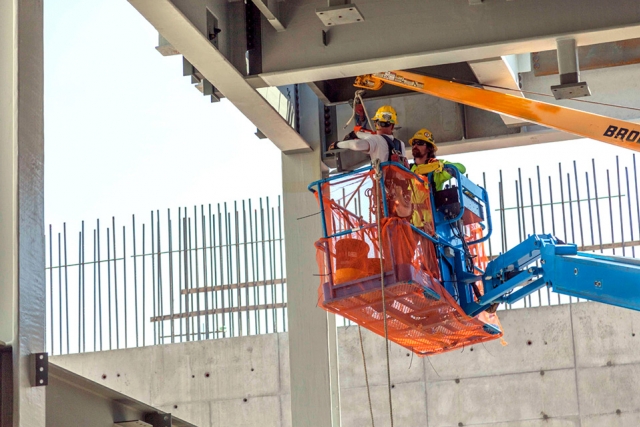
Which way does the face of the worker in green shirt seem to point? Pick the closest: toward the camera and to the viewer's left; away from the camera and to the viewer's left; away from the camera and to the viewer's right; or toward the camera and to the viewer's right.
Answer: toward the camera and to the viewer's left

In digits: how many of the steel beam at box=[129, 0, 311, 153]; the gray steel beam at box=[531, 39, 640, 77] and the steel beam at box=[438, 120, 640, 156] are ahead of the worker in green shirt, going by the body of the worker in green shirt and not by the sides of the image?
1

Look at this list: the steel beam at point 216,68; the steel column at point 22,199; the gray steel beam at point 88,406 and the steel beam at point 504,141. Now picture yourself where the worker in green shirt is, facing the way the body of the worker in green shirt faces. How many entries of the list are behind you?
1

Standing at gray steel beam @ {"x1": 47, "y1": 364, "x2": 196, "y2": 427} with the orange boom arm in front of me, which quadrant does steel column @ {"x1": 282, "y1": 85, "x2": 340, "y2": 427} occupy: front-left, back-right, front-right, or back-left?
front-left

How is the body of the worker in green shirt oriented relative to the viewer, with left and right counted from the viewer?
facing the viewer and to the left of the viewer

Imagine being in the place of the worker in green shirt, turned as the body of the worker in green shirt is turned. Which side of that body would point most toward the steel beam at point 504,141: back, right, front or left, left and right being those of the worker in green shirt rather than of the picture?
back

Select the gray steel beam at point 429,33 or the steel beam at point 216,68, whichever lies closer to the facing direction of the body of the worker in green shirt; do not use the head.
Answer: the steel beam at point 216,68

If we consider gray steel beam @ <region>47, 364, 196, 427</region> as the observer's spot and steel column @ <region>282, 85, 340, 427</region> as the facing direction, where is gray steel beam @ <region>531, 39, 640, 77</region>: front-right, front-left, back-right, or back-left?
front-right

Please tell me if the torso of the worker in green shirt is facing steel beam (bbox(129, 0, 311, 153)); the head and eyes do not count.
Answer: yes

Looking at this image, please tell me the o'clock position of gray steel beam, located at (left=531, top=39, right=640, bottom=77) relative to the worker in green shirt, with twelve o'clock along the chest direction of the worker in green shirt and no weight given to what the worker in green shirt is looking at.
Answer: The gray steel beam is roughly at 7 o'clock from the worker in green shirt.

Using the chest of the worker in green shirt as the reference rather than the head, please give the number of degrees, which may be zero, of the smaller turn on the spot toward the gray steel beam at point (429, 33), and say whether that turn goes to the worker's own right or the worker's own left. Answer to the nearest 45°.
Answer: approximately 45° to the worker's own left

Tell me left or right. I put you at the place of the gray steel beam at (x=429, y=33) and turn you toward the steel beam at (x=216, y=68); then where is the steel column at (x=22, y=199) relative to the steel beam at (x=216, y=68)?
left
